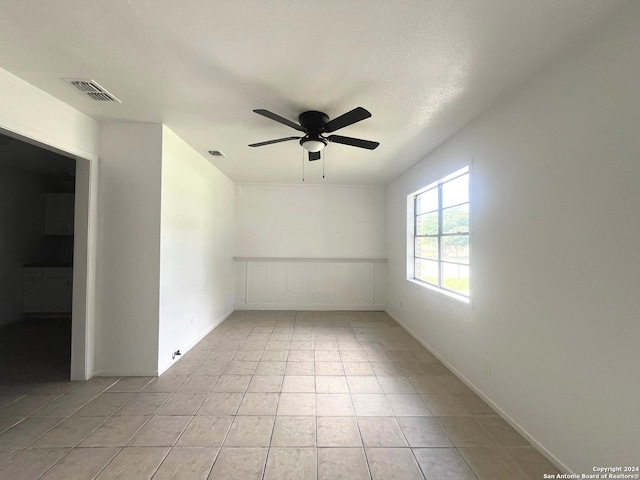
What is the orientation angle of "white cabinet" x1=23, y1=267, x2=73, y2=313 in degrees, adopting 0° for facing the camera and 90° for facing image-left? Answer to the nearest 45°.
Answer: approximately 0°

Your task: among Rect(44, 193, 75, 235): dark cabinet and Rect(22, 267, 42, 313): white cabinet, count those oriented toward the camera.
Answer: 2

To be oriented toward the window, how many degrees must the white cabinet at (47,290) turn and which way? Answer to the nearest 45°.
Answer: approximately 45° to its left

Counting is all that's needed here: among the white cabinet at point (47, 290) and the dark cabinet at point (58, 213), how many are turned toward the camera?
2
